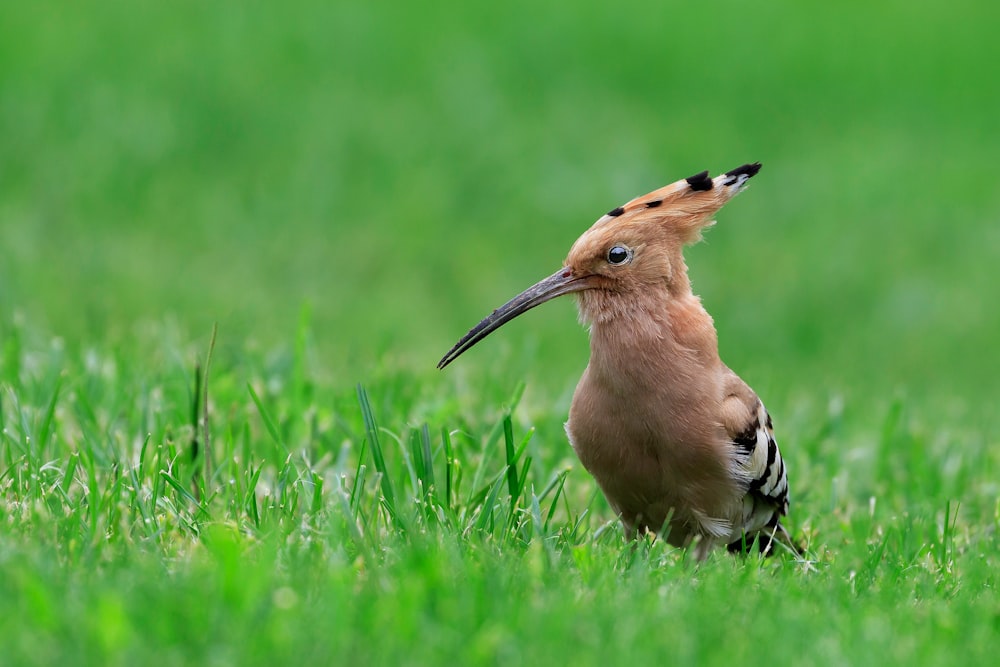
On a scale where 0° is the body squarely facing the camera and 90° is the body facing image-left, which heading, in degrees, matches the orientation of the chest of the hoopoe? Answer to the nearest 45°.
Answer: approximately 45°
